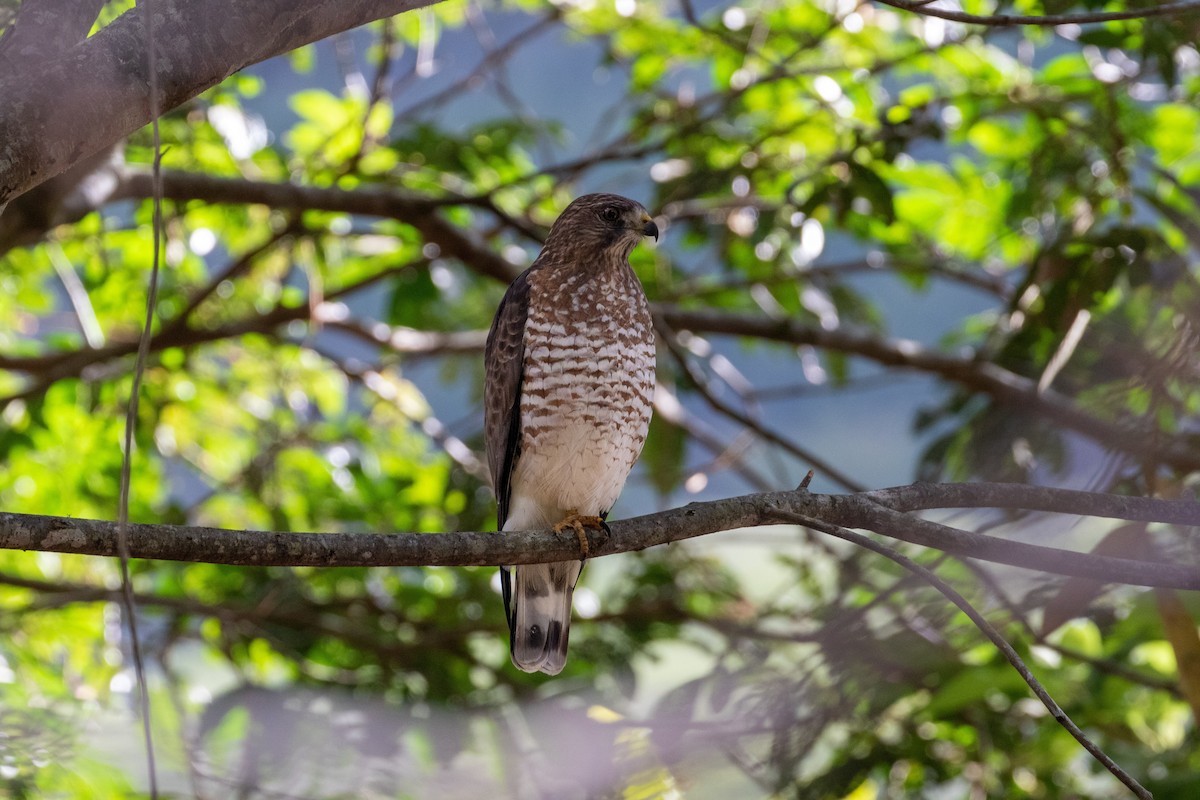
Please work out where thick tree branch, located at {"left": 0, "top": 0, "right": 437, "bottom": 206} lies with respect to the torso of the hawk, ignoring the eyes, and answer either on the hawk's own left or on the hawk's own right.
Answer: on the hawk's own right

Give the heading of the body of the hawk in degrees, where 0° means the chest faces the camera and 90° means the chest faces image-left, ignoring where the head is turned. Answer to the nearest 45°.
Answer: approximately 315°

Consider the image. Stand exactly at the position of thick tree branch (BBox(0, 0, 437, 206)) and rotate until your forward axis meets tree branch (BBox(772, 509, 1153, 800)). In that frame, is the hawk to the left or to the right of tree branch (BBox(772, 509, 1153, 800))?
left

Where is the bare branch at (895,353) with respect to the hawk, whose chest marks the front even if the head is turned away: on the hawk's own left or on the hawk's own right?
on the hawk's own left

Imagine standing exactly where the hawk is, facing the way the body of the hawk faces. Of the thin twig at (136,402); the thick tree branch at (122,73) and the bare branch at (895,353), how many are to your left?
1

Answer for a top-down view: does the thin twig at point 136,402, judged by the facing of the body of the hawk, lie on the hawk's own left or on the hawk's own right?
on the hawk's own right
